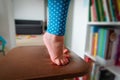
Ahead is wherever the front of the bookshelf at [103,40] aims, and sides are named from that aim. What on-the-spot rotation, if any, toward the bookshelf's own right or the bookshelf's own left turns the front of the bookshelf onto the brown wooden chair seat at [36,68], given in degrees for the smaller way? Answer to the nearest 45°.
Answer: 0° — it already faces it

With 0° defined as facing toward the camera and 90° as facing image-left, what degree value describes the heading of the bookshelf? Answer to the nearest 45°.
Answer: approximately 45°
